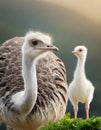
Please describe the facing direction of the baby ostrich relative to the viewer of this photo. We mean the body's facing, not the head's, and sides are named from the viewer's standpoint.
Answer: facing the viewer

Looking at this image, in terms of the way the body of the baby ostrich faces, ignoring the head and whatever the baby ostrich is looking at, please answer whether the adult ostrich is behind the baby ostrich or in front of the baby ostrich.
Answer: in front
